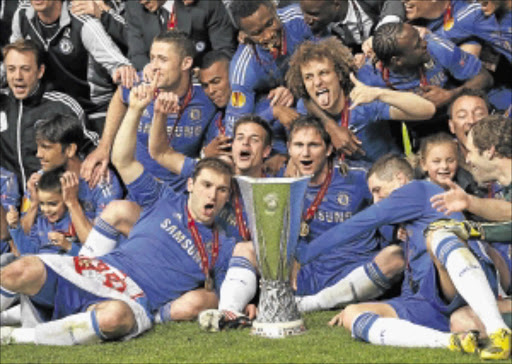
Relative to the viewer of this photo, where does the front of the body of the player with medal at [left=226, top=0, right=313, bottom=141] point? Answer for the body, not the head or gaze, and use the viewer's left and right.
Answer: facing the viewer and to the right of the viewer

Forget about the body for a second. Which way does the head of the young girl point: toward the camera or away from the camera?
toward the camera

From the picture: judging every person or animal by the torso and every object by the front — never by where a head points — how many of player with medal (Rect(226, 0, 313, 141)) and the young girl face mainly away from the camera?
0

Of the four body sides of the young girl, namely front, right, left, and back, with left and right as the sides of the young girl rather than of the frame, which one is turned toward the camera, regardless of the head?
front

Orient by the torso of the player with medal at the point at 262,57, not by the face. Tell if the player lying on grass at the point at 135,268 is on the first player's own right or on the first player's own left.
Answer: on the first player's own right

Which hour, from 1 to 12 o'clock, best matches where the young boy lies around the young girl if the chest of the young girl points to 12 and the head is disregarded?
The young boy is roughly at 3 o'clock from the young girl.

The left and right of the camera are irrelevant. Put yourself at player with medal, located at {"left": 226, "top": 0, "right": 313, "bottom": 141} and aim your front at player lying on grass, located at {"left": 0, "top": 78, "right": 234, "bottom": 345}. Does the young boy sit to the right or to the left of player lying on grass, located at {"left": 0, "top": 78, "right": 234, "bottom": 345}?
right

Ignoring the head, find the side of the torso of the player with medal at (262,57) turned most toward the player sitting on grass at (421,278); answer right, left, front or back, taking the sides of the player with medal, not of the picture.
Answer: front

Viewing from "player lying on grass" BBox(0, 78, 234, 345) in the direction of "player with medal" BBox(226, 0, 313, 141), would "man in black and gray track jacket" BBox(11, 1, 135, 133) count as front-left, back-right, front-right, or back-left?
front-left

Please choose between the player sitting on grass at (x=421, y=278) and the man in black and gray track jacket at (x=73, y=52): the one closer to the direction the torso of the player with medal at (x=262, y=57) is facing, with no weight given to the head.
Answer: the player sitting on grass

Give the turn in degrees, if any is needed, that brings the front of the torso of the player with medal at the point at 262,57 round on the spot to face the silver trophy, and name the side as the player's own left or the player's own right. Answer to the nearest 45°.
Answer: approximately 45° to the player's own right
